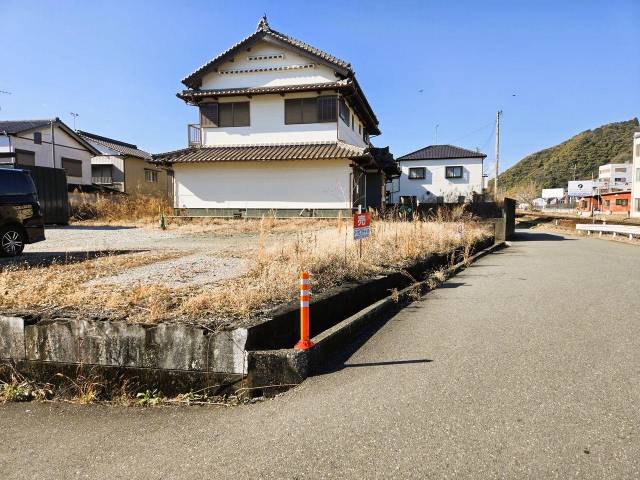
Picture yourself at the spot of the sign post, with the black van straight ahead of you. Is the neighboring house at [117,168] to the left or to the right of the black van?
right

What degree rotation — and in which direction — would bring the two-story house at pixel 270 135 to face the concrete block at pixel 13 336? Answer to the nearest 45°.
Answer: approximately 90° to its right

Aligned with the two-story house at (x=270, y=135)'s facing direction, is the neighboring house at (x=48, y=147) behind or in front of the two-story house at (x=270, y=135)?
behind

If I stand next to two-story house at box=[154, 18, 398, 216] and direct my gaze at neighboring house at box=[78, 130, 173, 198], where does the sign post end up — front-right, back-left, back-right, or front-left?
back-left
